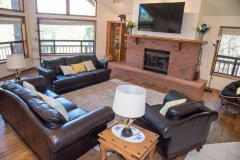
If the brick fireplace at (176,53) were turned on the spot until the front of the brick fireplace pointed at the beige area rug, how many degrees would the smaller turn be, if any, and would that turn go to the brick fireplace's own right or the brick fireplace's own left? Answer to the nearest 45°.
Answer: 0° — it already faces it

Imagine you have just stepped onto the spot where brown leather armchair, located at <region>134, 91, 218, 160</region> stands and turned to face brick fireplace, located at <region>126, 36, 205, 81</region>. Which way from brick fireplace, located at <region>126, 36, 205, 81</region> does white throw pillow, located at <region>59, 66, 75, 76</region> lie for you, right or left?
left

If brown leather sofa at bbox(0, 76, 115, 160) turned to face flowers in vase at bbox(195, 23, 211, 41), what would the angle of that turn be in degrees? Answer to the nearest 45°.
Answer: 0° — it already faces it

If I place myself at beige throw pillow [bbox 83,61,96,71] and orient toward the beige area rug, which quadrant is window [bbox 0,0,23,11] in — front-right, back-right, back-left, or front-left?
back-right

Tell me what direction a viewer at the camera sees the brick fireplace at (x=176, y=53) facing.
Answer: facing the viewer and to the left of the viewer

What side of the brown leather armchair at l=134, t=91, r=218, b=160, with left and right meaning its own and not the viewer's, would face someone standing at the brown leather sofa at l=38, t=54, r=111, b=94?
front

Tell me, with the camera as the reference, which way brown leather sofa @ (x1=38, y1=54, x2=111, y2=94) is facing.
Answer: facing the viewer and to the right of the viewer

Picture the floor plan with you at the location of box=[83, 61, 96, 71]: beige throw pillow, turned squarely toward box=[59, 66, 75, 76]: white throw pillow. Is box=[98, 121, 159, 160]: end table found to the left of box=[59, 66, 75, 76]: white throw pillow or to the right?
left

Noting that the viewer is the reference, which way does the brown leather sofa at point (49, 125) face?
facing away from the viewer and to the right of the viewer

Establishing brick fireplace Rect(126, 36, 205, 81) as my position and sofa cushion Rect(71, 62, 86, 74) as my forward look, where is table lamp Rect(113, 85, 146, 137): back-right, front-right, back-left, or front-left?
front-left

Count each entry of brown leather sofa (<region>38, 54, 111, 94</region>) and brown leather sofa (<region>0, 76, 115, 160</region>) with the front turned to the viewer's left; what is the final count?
0

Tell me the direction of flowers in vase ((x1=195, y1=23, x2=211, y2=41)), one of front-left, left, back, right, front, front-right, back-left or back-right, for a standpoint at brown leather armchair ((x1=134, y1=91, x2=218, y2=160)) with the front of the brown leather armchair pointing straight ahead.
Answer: front-right

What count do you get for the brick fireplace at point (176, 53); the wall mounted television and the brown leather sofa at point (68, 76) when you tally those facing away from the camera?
0

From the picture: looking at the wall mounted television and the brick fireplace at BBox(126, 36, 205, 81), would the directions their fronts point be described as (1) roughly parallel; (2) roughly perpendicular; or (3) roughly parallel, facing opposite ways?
roughly parallel

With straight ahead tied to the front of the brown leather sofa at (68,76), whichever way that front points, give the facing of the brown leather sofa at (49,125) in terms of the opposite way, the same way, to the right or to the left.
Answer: to the left

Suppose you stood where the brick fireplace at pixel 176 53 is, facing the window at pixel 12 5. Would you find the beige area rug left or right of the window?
left

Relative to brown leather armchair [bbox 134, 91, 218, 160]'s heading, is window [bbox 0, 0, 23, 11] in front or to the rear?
in front
